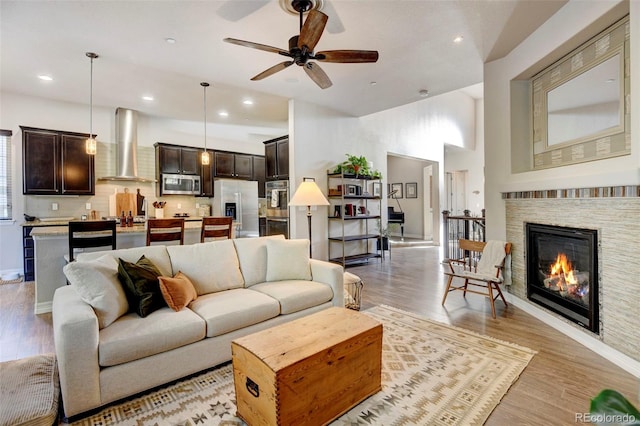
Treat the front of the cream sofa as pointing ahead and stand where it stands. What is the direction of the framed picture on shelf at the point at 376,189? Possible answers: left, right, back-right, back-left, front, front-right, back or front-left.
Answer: left

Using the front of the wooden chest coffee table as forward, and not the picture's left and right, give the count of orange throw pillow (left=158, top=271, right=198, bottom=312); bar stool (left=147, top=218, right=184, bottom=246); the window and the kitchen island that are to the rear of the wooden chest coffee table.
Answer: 4

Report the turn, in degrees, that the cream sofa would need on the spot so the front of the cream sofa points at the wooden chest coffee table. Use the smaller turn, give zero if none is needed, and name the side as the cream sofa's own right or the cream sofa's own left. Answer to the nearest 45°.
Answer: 0° — it already faces it

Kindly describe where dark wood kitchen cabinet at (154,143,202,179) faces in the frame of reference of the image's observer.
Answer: facing the viewer and to the right of the viewer

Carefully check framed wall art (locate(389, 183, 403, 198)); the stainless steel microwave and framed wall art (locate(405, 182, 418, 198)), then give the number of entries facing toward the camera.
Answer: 3

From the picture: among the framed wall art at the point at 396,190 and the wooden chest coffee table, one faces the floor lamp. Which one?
the framed wall art

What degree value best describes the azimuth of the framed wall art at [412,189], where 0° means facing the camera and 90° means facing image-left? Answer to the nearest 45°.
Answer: approximately 0°

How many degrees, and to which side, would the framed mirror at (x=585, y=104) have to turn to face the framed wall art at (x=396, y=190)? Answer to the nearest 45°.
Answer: approximately 90° to its right

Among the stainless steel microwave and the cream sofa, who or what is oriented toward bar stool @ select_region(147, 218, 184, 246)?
the stainless steel microwave

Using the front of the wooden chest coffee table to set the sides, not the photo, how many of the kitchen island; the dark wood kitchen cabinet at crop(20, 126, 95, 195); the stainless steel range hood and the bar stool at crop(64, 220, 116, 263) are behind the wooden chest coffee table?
4

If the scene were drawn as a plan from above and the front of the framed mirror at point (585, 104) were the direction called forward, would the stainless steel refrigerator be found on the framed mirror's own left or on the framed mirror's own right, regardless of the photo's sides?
on the framed mirror's own right

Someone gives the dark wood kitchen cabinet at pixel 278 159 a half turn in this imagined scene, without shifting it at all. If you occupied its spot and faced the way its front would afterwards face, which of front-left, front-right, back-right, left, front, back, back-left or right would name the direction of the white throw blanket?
right

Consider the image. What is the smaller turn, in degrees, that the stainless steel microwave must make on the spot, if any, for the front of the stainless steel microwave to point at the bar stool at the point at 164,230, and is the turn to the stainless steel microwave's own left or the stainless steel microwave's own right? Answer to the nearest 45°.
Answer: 0° — it already faces it

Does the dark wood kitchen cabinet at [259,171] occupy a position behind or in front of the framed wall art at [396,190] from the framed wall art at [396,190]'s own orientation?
in front

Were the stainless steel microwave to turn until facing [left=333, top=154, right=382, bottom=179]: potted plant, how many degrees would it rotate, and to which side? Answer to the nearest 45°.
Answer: approximately 45° to its left

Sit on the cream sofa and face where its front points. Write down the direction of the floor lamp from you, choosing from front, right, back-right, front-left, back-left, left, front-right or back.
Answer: left

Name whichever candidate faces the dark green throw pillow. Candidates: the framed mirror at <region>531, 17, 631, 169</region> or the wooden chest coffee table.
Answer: the framed mirror

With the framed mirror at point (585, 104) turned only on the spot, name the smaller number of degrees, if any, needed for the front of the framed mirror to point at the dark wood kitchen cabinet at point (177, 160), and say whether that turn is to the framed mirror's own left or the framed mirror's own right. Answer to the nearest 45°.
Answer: approximately 45° to the framed mirror's own right
